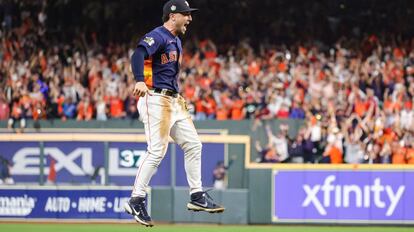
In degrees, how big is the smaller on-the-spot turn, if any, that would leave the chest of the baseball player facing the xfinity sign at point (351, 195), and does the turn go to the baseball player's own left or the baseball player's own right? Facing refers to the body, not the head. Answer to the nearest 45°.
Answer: approximately 90° to the baseball player's own left

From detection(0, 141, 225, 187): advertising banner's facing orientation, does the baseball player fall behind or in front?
in front

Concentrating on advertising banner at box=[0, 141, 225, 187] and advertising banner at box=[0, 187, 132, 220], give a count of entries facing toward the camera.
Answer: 2

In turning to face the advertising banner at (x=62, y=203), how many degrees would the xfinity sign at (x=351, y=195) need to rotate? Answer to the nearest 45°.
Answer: approximately 90° to its right

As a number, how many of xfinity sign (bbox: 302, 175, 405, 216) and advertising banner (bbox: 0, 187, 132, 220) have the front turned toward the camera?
2
